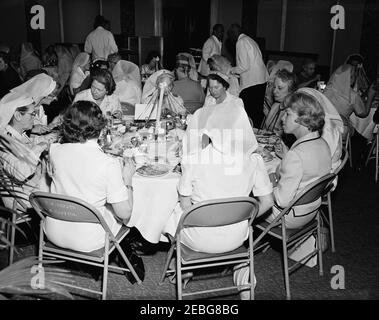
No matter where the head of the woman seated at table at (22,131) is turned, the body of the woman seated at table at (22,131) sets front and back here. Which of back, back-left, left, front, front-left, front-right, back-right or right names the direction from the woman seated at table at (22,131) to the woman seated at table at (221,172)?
front-right

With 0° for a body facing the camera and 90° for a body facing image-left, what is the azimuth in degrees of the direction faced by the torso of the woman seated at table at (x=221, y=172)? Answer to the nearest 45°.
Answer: approximately 180°

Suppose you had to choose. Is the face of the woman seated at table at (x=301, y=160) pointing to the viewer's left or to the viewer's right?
to the viewer's left

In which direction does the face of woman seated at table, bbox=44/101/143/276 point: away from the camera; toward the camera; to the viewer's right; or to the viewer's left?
away from the camera

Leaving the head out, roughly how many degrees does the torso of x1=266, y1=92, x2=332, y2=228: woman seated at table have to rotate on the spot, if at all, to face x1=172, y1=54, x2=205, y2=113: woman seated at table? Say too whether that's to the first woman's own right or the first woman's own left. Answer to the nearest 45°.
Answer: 0° — they already face them

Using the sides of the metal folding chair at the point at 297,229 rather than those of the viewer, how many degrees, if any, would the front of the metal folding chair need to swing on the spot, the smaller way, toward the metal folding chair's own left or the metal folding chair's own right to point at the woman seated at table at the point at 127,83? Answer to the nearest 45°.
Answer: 0° — it already faces them

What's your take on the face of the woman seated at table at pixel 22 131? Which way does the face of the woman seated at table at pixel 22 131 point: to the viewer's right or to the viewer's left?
to the viewer's right

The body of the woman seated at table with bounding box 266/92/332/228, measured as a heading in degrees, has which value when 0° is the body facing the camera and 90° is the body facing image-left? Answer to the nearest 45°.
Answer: approximately 135°

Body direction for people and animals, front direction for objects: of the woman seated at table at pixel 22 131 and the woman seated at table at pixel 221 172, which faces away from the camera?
the woman seated at table at pixel 221 172

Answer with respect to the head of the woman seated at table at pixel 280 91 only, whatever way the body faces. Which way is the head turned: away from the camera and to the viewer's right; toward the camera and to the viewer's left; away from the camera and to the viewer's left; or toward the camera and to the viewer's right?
toward the camera and to the viewer's left

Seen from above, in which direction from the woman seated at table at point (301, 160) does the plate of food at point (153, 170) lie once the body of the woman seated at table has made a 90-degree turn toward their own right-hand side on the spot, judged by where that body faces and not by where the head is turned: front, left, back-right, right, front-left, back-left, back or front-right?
back-left

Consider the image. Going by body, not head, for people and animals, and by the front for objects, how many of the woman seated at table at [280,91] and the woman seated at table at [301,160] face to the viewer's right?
0

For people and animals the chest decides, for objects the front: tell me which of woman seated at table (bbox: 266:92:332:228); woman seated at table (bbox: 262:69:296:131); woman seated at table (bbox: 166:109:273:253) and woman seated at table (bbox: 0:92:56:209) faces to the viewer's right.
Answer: woman seated at table (bbox: 0:92:56:209)

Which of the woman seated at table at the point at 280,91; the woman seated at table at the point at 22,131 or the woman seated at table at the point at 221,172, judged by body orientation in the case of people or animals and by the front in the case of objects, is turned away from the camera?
the woman seated at table at the point at 221,172
